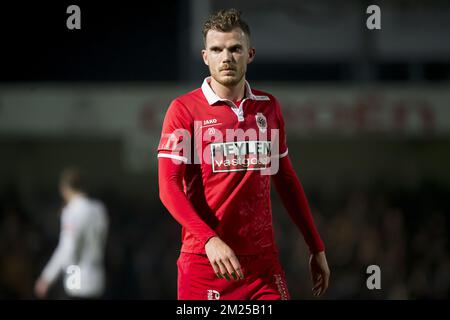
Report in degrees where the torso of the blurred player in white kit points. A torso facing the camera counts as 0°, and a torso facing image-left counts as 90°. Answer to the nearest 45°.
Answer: approximately 135°

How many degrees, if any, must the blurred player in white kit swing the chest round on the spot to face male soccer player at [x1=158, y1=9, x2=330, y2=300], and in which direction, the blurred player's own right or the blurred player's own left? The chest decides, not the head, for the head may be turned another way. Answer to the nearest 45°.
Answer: approximately 135° to the blurred player's own left
